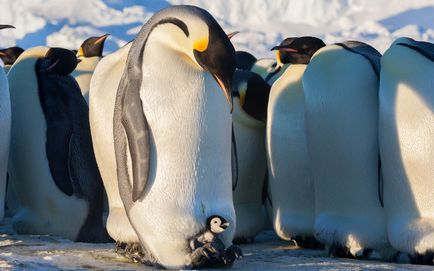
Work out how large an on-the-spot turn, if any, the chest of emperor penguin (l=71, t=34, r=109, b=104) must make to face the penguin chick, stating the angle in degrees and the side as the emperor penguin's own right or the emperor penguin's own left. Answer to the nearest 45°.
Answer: approximately 45° to the emperor penguin's own right

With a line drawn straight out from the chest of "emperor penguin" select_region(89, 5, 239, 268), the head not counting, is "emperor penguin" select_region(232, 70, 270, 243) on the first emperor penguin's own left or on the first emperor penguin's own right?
on the first emperor penguin's own left

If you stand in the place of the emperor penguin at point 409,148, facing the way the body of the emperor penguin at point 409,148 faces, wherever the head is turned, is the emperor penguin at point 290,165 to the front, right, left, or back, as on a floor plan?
right

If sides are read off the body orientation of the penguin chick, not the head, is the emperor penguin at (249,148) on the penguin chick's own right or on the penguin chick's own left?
on the penguin chick's own left

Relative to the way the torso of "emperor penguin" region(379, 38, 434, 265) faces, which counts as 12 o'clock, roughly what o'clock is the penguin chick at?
The penguin chick is roughly at 2 o'clock from the emperor penguin.

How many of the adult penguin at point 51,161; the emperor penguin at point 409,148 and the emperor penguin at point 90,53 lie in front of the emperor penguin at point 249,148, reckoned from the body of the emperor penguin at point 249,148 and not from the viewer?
1

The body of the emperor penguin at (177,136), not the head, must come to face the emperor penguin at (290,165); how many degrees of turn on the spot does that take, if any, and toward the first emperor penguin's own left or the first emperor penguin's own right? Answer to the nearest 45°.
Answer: approximately 90° to the first emperor penguin's own left

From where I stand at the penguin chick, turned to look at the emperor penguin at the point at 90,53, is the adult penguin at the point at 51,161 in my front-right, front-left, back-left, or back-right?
front-left

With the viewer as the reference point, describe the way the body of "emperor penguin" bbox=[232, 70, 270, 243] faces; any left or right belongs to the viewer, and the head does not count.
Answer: facing the viewer and to the right of the viewer

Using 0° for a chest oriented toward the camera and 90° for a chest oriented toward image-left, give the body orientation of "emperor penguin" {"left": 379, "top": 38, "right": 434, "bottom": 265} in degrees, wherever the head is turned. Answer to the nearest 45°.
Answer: approximately 45°
